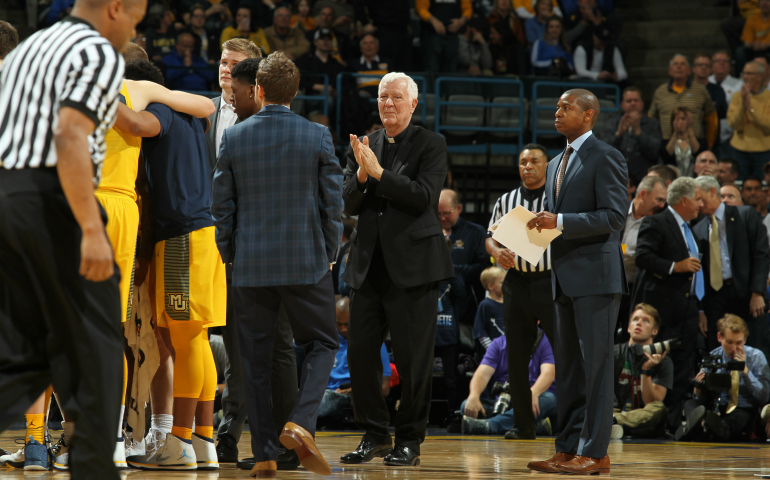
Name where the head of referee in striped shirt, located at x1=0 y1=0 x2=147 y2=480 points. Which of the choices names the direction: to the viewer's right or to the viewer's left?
to the viewer's right

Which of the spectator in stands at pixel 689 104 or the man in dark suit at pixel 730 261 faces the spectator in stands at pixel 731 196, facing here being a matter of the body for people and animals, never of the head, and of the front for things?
the spectator in stands at pixel 689 104

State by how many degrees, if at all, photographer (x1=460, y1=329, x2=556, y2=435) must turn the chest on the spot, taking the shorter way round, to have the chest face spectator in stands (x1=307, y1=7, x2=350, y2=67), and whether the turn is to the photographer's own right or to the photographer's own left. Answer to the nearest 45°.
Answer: approximately 135° to the photographer's own right

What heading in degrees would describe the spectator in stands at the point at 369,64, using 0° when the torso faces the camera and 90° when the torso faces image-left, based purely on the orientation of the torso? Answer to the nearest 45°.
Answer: approximately 0°
